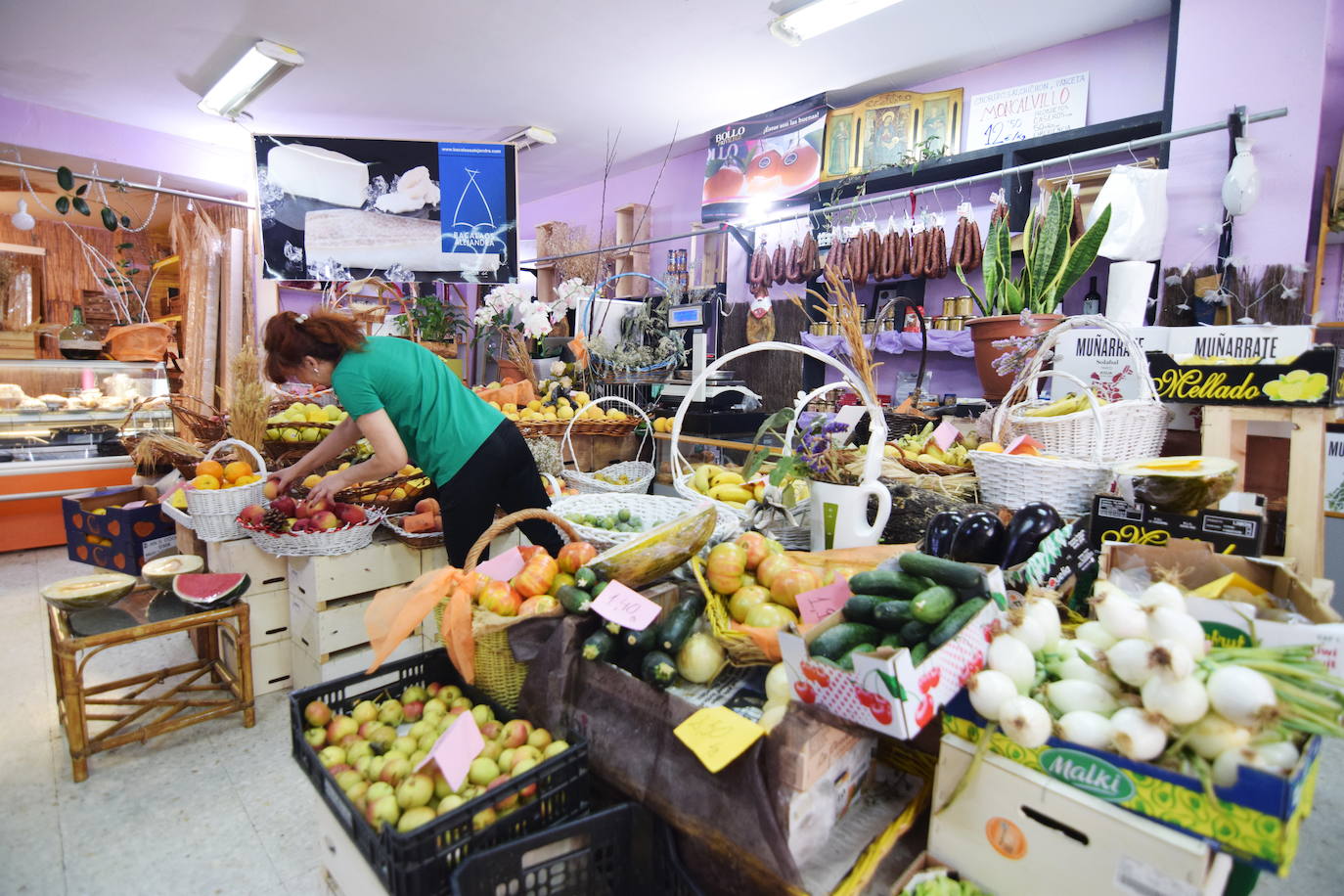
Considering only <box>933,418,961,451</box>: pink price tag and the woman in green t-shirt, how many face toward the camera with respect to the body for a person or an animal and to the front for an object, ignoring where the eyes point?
1

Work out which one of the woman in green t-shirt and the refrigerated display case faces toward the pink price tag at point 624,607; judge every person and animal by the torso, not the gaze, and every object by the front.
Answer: the refrigerated display case

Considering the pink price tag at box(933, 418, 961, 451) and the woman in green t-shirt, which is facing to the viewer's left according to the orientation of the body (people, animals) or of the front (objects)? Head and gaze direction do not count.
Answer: the woman in green t-shirt

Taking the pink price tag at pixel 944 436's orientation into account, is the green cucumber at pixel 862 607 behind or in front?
in front

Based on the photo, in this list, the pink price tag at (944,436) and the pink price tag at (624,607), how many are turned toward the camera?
2

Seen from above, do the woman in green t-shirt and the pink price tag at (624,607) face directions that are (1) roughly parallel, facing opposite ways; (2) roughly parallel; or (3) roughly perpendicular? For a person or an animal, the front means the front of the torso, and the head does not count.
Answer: roughly perpendicular

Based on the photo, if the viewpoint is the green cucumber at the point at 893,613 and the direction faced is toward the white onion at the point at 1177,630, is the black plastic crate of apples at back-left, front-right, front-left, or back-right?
back-right

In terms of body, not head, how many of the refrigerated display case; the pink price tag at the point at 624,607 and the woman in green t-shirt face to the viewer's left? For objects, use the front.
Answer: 1

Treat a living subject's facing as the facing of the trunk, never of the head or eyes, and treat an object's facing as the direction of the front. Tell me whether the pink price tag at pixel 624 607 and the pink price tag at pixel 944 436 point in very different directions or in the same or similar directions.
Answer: same or similar directions

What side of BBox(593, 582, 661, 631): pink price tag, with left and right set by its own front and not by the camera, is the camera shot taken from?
front

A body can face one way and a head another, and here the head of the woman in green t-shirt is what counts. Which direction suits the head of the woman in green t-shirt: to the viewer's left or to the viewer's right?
to the viewer's left

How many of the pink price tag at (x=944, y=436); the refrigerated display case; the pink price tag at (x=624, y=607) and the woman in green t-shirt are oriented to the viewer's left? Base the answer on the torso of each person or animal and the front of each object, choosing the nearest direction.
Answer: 1

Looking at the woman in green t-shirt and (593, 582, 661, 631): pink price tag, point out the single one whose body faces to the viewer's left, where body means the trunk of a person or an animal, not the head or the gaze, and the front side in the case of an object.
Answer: the woman in green t-shirt

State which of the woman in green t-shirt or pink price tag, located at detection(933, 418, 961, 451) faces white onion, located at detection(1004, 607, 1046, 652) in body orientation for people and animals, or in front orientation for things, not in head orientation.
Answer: the pink price tag

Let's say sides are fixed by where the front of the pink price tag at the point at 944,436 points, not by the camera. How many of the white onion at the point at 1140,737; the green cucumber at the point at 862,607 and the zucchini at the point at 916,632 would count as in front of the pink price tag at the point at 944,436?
3

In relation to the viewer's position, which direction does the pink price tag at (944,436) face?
facing the viewer

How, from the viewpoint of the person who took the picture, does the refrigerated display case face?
facing the viewer

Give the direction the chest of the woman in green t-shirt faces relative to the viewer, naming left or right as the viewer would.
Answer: facing to the left of the viewer

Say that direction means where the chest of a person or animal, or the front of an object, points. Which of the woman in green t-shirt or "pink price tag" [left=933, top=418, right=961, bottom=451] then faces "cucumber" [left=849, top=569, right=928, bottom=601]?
the pink price tag
